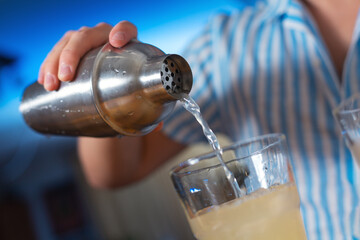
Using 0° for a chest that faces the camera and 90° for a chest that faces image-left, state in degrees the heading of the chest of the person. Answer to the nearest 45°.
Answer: approximately 0°

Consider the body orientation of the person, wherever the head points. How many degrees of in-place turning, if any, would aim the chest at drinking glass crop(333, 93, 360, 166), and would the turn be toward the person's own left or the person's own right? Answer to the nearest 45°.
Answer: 0° — they already face it

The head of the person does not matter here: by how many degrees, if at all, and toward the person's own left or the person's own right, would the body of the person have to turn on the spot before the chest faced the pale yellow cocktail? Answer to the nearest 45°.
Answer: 0° — they already face it
